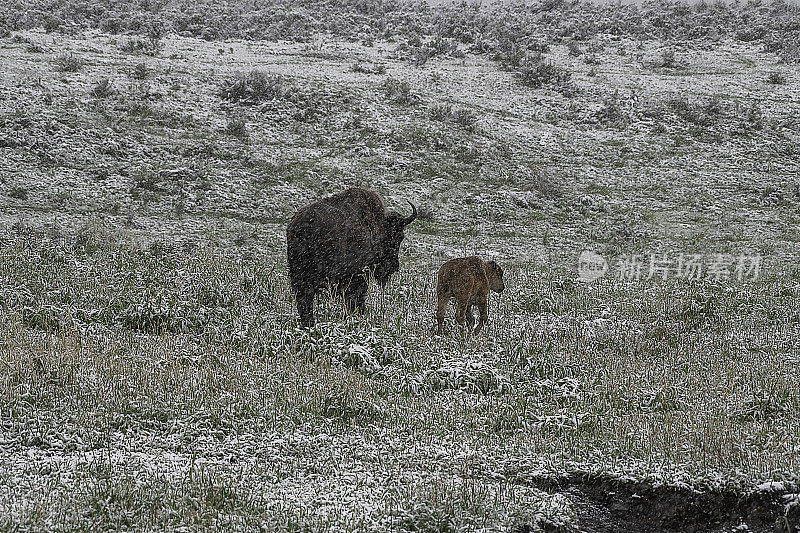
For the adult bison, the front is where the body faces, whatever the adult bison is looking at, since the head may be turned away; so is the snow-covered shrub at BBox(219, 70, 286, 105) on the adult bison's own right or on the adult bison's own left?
on the adult bison's own left

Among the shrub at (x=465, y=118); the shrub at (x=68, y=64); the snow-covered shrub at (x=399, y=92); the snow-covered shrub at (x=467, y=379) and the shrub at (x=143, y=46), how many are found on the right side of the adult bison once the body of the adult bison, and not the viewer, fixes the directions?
1

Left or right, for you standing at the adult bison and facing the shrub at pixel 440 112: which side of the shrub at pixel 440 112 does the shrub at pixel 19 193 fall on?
left

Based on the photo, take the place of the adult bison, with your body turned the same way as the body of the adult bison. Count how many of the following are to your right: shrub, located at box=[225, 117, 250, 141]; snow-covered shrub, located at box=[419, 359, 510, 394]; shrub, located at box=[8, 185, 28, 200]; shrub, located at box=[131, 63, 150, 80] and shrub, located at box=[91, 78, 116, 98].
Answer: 1

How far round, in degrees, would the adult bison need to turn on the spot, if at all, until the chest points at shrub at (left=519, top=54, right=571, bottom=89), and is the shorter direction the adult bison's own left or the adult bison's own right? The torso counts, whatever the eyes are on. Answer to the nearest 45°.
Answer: approximately 45° to the adult bison's own left

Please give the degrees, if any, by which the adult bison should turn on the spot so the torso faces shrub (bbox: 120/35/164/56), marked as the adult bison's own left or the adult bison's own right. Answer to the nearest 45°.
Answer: approximately 45° to the adult bison's own left

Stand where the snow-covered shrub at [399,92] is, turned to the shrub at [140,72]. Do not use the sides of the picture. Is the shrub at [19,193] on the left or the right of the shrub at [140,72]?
left

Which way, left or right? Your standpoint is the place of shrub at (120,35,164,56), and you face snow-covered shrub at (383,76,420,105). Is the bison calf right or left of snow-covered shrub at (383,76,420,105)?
right

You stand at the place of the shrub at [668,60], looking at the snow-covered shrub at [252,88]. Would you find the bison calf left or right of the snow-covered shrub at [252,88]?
left

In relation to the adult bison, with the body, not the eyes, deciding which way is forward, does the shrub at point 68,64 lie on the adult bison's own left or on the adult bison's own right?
on the adult bison's own left

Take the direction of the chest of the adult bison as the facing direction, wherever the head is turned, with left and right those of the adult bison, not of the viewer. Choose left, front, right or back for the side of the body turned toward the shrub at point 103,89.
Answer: left

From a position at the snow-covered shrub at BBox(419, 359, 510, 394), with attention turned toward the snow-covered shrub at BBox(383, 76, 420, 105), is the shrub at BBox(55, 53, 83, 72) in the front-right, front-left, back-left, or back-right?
front-left

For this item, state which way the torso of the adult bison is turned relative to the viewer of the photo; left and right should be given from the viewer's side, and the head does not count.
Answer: facing away from the viewer and to the right of the viewer

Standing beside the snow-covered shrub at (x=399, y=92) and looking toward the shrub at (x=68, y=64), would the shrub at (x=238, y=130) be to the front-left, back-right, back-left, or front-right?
front-left

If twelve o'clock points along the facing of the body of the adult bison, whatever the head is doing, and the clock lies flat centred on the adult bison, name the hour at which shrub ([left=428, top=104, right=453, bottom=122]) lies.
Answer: The shrub is roughly at 11 o'clock from the adult bison.

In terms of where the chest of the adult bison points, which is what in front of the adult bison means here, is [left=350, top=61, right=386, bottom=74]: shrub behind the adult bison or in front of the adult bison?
in front

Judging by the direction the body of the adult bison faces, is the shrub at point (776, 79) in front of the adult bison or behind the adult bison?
in front
